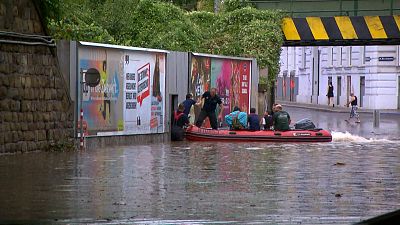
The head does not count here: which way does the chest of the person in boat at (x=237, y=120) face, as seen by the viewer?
away from the camera

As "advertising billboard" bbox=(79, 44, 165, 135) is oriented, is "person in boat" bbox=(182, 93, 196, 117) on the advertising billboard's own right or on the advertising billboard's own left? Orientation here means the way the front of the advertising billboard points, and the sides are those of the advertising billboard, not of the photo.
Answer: on the advertising billboard's own left

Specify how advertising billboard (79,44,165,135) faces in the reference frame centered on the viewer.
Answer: facing the viewer and to the right of the viewer
